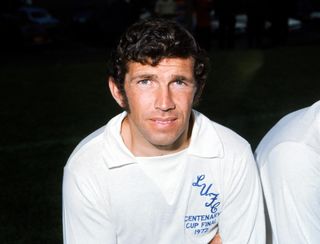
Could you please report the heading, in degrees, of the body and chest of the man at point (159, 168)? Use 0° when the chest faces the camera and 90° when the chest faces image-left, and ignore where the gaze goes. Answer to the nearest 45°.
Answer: approximately 0°
